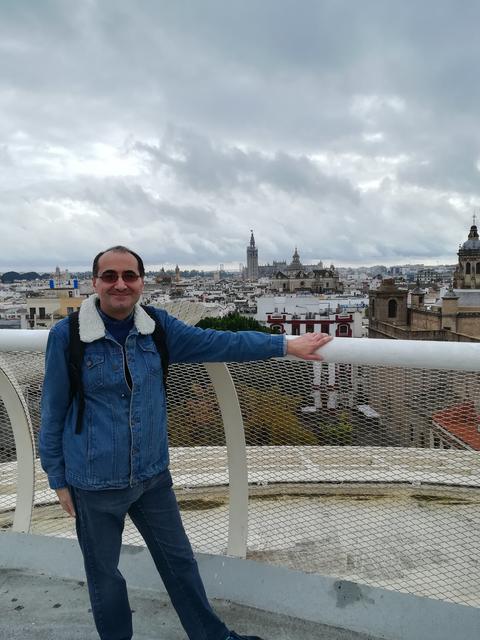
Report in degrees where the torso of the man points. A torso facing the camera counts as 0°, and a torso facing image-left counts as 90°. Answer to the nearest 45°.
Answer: approximately 0°

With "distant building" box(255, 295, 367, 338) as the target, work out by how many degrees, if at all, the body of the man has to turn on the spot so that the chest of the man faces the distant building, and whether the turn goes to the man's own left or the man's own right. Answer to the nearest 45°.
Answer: approximately 180°

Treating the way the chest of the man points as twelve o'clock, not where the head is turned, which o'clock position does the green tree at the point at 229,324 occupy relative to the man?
The green tree is roughly at 6 o'clock from the man.
